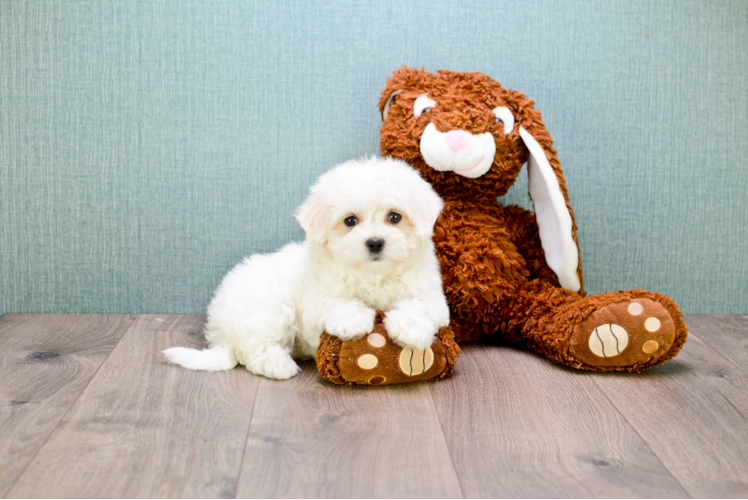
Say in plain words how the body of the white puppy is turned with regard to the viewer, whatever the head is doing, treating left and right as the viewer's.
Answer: facing the viewer and to the right of the viewer
